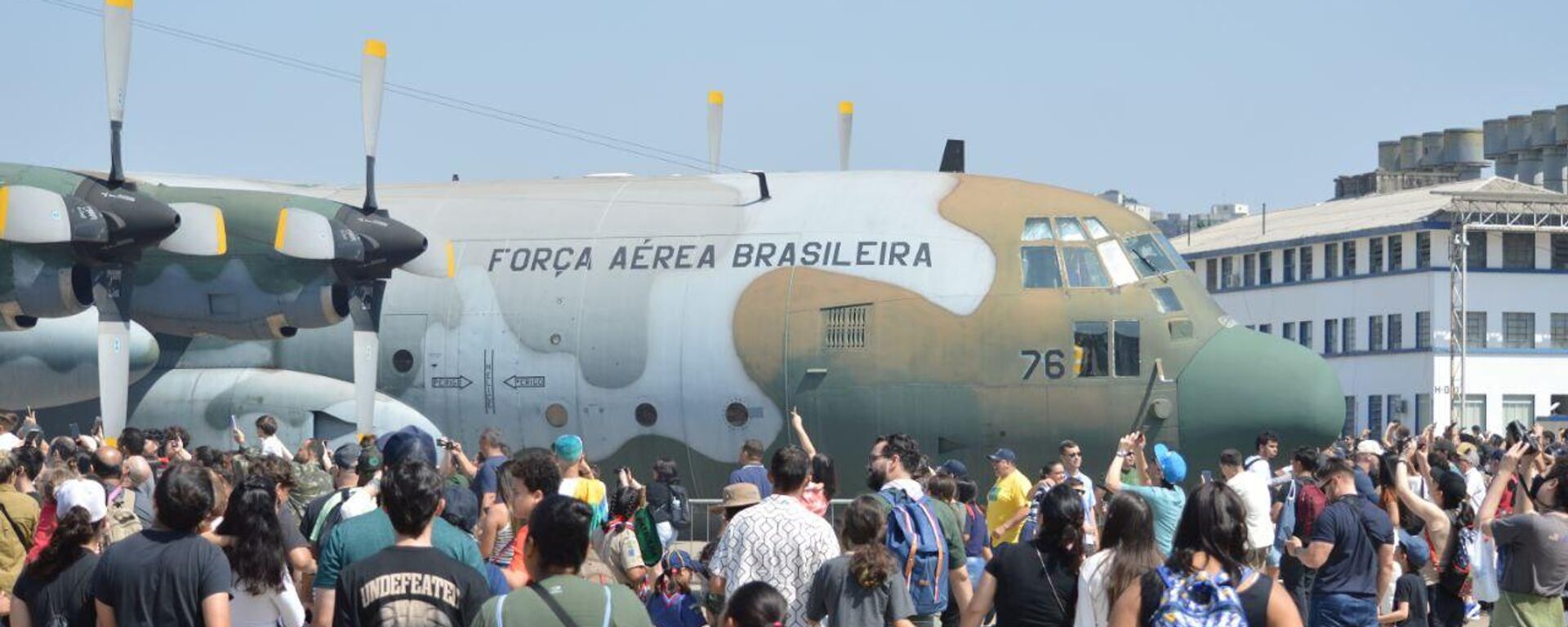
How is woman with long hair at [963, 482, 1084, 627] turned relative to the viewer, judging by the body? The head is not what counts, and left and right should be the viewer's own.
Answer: facing away from the viewer

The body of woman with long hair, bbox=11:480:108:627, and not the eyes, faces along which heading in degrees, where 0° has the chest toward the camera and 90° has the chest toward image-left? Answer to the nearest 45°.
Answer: approximately 225°

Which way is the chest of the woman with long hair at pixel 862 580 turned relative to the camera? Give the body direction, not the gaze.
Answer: away from the camera

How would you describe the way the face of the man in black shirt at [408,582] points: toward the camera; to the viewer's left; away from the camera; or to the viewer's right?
away from the camera

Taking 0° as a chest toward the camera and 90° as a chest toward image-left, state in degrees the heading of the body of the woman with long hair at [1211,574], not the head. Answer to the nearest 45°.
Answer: approximately 180°

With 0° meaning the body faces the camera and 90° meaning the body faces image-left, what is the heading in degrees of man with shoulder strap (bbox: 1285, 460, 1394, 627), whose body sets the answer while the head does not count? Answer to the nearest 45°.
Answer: approximately 135°

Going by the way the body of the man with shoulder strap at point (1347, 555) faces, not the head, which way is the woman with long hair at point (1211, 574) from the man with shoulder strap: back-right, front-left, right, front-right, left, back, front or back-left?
back-left

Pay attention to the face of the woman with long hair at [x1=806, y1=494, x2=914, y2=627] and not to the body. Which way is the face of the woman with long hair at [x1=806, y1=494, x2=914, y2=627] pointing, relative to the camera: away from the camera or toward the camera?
away from the camera

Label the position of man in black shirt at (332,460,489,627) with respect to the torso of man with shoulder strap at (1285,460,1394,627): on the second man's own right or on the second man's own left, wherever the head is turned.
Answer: on the second man's own left

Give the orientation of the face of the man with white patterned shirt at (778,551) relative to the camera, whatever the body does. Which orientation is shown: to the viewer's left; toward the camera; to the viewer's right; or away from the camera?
away from the camera

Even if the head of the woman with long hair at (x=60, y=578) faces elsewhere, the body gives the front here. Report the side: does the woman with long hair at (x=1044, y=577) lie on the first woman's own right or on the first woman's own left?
on the first woman's own right
